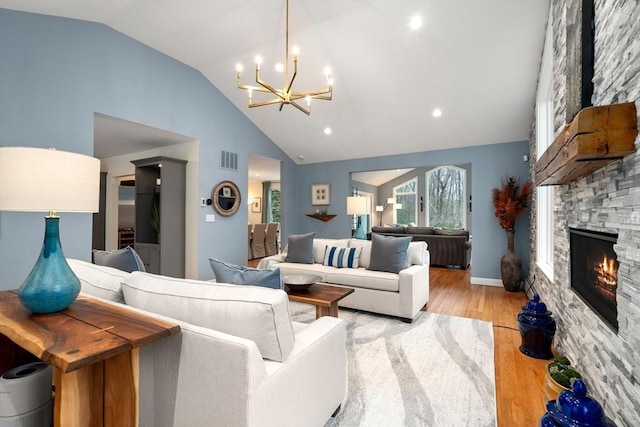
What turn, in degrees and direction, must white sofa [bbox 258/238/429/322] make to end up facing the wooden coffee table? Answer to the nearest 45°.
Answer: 0° — it already faces it

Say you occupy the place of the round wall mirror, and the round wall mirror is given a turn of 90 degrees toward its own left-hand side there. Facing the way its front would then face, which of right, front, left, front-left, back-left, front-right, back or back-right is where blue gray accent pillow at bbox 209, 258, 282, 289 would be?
back-right

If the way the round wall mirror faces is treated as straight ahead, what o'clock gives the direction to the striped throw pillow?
The striped throw pillow is roughly at 12 o'clock from the round wall mirror.

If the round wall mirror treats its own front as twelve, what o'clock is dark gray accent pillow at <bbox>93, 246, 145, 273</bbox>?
The dark gray accent pillow is roughly at 2 o'clock from the round wall mirror.

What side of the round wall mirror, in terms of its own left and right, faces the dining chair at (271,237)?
left

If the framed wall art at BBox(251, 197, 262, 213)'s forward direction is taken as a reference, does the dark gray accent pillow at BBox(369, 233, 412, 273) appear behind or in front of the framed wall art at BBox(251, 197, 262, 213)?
in front

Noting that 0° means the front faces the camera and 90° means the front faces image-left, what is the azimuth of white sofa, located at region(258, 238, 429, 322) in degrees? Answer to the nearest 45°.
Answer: approximately 45°

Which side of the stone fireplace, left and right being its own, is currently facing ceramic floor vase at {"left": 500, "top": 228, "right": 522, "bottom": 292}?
right

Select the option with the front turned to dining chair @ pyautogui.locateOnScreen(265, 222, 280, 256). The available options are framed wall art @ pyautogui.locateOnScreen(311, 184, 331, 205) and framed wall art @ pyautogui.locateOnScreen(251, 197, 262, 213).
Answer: framed wall art @ pyautogui.locateOnScreen(251, 197, 262, 213)

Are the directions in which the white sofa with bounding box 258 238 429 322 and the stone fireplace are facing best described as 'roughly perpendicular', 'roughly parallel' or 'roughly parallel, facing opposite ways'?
roughly perpendicular

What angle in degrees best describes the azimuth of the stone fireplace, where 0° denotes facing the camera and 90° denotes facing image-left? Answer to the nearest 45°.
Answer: approximately 90°

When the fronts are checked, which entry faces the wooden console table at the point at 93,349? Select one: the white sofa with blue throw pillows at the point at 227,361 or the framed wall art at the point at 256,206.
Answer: the framed wall art

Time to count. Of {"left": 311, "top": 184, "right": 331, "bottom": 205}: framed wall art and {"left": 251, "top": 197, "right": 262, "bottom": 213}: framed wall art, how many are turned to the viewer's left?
0

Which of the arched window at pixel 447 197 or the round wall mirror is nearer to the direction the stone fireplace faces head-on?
the round wall mirror
